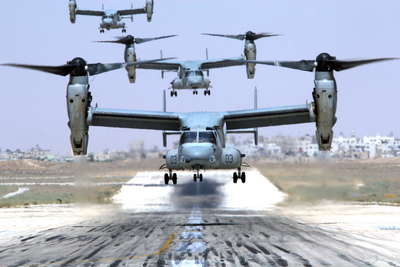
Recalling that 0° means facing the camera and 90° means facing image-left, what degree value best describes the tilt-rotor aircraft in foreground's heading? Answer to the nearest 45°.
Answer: approximately 0°
